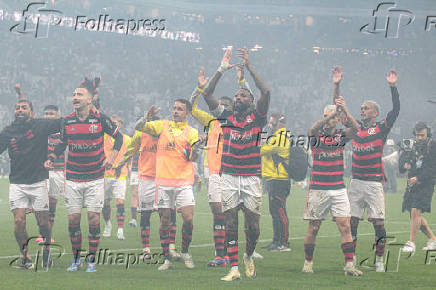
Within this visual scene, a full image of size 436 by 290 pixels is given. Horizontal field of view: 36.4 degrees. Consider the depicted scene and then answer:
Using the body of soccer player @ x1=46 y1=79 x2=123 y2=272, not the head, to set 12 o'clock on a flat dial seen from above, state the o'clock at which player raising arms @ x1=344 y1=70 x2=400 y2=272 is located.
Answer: The player raising arms is roughly at 9 o'clock from the soccer player.

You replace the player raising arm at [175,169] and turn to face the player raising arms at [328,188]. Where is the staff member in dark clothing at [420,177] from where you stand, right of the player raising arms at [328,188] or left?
left

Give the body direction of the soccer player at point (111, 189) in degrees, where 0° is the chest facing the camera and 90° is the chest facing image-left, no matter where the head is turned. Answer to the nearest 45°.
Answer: approximately 0°

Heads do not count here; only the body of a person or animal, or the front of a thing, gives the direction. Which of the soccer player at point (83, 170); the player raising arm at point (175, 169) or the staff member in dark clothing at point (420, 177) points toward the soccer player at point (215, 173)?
the staff member in dark clothing

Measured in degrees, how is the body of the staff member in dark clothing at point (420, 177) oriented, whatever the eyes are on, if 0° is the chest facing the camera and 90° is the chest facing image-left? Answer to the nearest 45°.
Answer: approximately 45°

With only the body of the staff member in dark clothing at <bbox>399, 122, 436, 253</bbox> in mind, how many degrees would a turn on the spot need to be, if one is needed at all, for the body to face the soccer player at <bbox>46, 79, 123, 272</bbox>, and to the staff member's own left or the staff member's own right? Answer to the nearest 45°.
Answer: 0° — they already face them
